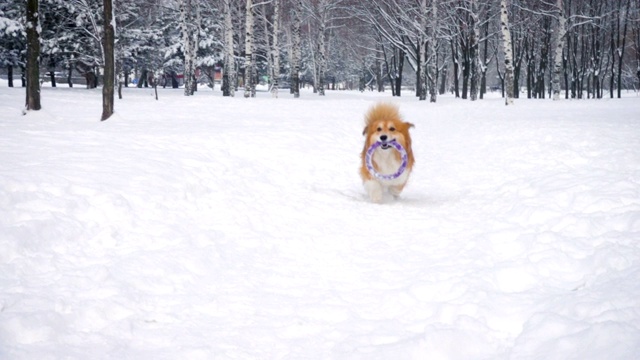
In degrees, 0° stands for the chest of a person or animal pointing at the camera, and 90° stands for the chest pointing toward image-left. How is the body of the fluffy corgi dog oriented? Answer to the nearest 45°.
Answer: approximately 0°

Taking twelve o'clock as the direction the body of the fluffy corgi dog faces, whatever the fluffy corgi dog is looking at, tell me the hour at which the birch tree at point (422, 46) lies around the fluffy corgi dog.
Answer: The birch tree is roughly at 6 o'clock from the fluffy corgi dog.

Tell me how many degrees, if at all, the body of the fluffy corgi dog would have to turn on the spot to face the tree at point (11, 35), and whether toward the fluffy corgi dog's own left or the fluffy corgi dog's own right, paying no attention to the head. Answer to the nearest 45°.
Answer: approximately 135° to the fluffy corgi dog's own right

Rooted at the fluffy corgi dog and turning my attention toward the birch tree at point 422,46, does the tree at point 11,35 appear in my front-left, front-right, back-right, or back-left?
front-left
